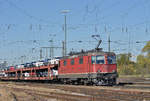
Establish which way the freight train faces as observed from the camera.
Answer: facing the viewer and to the right of the viewer
